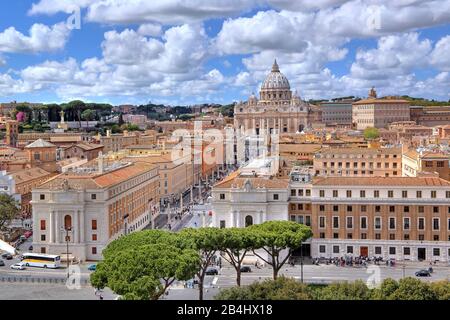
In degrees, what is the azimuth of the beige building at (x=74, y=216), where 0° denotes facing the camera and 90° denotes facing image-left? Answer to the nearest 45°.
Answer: approximately 0°

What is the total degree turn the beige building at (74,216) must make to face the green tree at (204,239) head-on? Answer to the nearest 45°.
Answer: approximately 45° to its left

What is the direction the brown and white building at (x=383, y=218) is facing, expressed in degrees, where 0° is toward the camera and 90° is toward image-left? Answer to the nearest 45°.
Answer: approximately 0°

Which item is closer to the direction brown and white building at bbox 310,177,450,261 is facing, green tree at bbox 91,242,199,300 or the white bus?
the green tree

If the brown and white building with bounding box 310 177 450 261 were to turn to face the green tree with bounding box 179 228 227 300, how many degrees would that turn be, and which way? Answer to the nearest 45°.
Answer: approximately 45° to its right

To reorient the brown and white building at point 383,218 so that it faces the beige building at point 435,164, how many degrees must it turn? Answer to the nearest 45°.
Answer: approximately 180°

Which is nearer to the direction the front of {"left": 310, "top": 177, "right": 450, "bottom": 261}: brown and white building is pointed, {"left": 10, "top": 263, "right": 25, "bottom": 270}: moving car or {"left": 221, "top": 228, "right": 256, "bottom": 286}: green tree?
the green tree

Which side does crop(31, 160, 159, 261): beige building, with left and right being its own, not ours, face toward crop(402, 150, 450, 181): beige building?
left

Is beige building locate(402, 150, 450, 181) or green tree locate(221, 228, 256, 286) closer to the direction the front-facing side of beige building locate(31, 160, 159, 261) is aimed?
the green tree

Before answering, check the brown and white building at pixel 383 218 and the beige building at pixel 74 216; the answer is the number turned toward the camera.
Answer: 2

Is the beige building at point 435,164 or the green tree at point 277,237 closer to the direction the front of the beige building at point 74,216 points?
the green tree

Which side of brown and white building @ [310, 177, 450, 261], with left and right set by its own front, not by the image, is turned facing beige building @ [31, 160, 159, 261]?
right

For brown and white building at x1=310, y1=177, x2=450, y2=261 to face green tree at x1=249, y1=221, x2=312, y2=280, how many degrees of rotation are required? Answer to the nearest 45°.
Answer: approximately 45° to its right

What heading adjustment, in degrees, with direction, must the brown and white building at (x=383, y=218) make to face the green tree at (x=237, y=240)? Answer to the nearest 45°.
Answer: approximately 45° to its right
